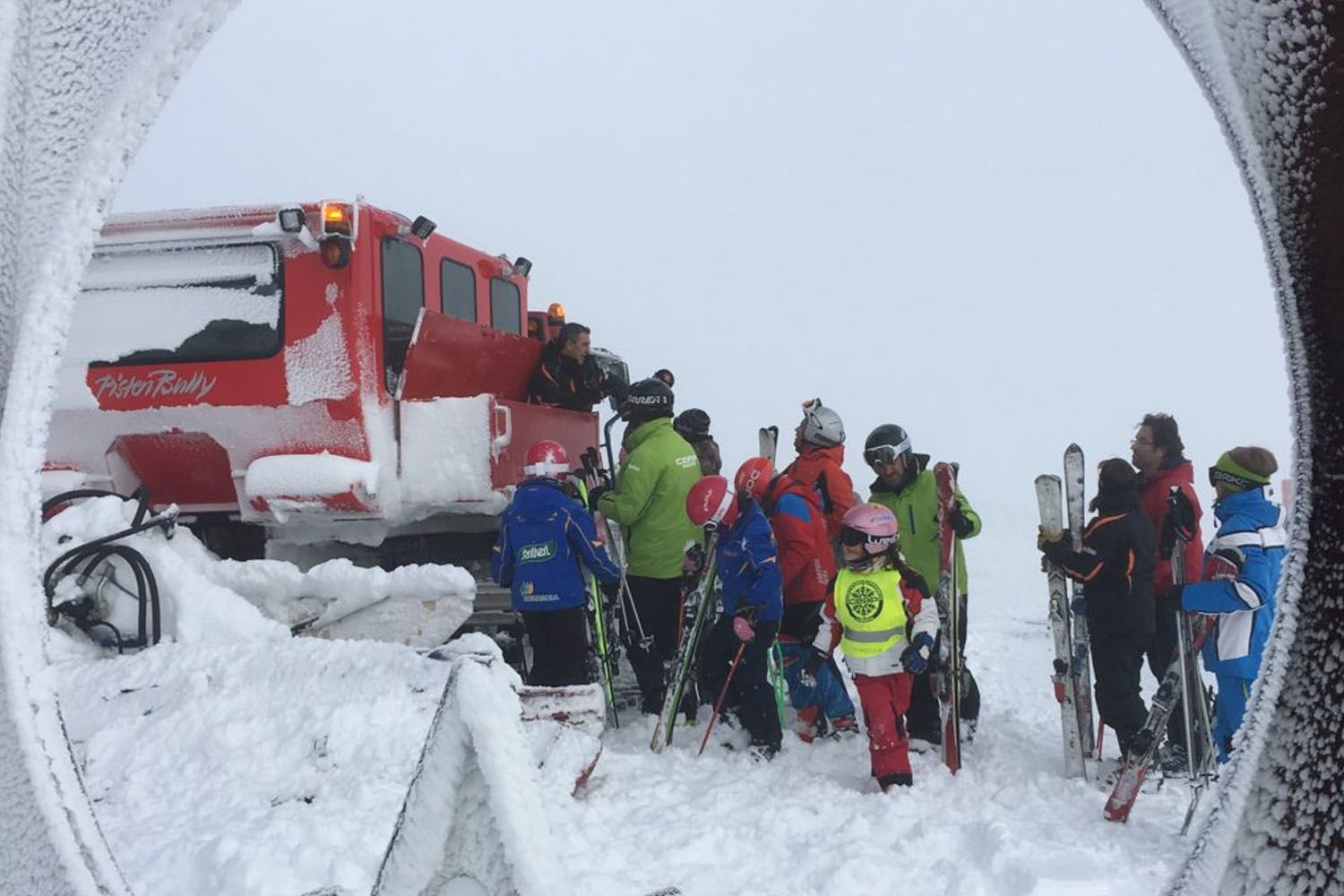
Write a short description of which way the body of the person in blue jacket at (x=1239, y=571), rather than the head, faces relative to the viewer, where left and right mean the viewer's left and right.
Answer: facing to the left of the viewer

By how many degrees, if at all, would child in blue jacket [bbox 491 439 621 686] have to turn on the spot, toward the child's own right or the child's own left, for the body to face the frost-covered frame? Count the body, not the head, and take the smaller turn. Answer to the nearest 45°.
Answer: approximately 180°

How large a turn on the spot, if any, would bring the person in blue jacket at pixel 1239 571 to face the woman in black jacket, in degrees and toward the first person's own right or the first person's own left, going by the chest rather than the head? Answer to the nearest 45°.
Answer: approximately 45° to the first person's own right

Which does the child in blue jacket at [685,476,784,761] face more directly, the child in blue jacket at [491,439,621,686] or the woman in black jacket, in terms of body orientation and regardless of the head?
the child in blue jacket

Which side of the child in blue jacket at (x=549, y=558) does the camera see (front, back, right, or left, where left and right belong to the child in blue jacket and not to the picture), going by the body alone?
back

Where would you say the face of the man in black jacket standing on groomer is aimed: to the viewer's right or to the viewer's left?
to the viewer's right

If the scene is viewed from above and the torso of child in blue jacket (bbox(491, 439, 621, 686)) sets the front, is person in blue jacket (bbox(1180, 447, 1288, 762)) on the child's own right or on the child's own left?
on the child's own right

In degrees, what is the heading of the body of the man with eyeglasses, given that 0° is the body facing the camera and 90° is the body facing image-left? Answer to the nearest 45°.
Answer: approximately 90°
